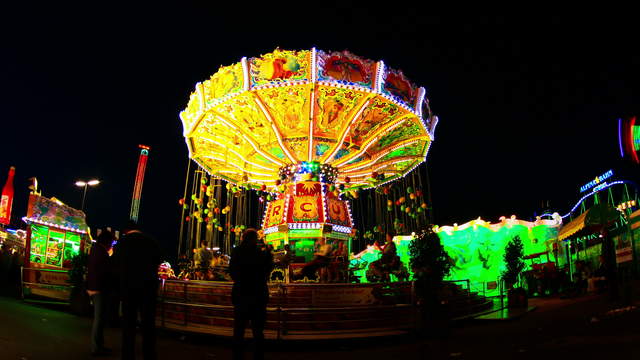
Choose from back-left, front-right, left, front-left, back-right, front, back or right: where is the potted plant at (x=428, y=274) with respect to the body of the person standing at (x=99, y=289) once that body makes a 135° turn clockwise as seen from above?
back-left

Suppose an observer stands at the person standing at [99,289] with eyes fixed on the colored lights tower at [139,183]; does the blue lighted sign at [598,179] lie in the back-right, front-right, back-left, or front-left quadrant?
front-right

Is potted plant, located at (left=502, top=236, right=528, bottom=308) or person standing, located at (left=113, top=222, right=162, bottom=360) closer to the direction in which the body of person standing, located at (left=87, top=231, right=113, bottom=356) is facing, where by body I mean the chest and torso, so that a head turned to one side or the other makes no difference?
the potted plant

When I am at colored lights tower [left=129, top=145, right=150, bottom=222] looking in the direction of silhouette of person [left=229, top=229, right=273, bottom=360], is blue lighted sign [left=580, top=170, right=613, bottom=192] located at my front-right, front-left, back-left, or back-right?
front-left

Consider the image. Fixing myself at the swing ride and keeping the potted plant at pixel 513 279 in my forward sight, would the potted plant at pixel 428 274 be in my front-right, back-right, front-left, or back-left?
front-right

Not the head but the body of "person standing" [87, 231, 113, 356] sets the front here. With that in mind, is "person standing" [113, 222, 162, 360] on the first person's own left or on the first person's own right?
on the first person's own right

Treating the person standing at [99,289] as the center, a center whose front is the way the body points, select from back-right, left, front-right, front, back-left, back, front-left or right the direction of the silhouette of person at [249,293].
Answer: front-right

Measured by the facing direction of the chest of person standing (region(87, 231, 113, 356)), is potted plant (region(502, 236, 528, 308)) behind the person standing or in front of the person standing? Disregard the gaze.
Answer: in front
